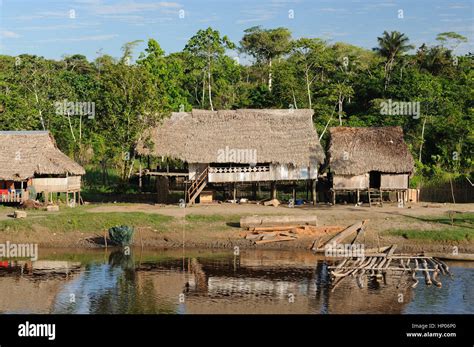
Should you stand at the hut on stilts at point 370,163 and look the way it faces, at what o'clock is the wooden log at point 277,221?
The wooden log is roughly at 1 o'clock from the hut on stilts.

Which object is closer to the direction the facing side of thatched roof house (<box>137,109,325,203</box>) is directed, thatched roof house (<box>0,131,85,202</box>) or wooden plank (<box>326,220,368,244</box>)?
the wooden plank

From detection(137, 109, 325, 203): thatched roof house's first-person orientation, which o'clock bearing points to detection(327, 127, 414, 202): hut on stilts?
The hut on stilts is roughly at 9 o'clock from the thatched roof house.

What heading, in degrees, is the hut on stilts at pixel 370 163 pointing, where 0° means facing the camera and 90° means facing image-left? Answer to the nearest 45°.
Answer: approximately 0°

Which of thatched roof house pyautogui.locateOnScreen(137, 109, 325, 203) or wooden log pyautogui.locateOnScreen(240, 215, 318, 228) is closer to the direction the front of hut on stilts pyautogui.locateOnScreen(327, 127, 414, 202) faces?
the wooden log
